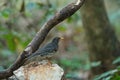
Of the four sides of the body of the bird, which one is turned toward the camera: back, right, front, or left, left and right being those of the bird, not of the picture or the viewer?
right

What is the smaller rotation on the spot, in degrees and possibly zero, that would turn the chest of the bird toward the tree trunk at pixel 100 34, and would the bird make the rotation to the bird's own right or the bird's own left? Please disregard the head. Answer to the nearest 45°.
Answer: approximately 45° to the bird's own left
